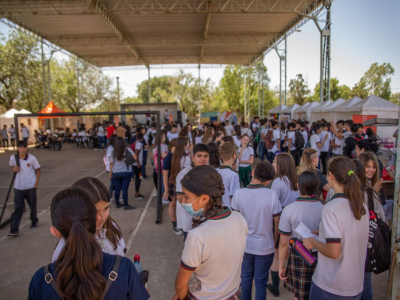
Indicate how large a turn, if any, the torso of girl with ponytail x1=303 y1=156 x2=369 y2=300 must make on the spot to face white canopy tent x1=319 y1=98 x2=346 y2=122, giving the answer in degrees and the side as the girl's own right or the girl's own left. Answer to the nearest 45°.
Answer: approximately 45° to the girl's own right

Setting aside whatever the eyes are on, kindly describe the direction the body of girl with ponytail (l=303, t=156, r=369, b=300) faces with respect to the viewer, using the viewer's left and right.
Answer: facing away from the viewer and to the left of the viewer

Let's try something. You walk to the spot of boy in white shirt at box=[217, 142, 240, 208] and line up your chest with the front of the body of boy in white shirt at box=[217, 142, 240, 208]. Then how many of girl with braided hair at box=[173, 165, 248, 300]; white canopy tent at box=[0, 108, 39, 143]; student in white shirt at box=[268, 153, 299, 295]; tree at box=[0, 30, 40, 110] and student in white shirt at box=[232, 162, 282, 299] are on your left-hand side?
2

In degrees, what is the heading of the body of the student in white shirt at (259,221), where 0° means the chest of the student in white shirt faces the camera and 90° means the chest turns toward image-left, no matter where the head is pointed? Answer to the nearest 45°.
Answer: approximately 180°

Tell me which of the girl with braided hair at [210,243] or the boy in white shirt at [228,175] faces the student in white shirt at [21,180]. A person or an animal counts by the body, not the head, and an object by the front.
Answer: the girl with braided hair

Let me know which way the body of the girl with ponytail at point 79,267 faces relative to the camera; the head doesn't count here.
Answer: away from the camera

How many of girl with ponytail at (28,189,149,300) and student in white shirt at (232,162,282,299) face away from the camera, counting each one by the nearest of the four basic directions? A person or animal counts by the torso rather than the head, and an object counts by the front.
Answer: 2

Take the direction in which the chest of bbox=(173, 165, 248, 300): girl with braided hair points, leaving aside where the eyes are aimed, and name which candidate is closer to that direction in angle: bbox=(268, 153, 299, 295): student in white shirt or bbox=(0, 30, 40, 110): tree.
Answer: the tree

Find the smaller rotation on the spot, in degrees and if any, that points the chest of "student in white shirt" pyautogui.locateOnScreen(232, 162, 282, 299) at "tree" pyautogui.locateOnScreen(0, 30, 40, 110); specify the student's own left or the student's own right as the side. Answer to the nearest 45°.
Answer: approximately 45° to the student's own left
